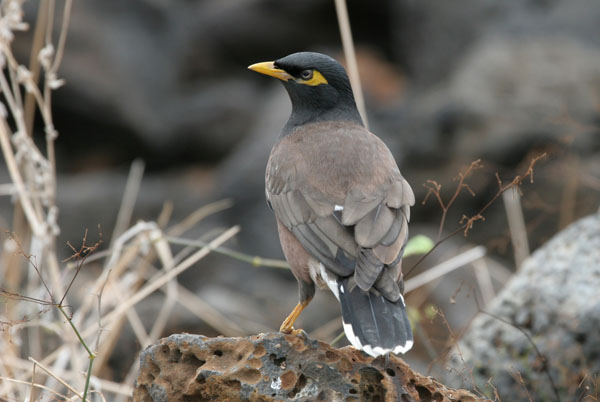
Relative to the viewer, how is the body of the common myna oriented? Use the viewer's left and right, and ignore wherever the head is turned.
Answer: facing away from the viewer and to the left of the viewer

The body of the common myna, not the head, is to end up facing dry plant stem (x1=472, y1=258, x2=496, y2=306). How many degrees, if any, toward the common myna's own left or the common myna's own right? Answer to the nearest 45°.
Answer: approximately 90° to the common myna's own right
